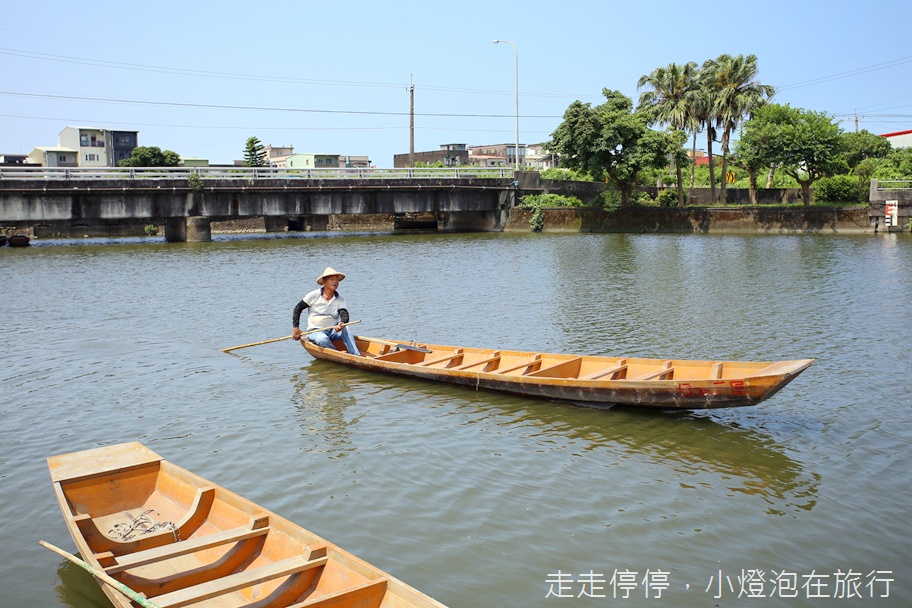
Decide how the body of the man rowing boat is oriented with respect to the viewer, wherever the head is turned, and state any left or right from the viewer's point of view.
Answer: facing the viewer and to the right of the viewer

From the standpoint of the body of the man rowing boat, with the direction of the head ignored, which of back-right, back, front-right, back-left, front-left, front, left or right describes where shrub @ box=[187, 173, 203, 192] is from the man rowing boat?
back-left

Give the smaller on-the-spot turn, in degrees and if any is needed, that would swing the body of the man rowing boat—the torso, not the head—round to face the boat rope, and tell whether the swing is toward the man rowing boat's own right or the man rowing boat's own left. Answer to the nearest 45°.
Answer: approximately 45° to the man rowing boat's own right

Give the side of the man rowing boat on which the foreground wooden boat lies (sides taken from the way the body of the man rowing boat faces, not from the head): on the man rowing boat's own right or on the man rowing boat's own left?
on the man rowing boat's own right
